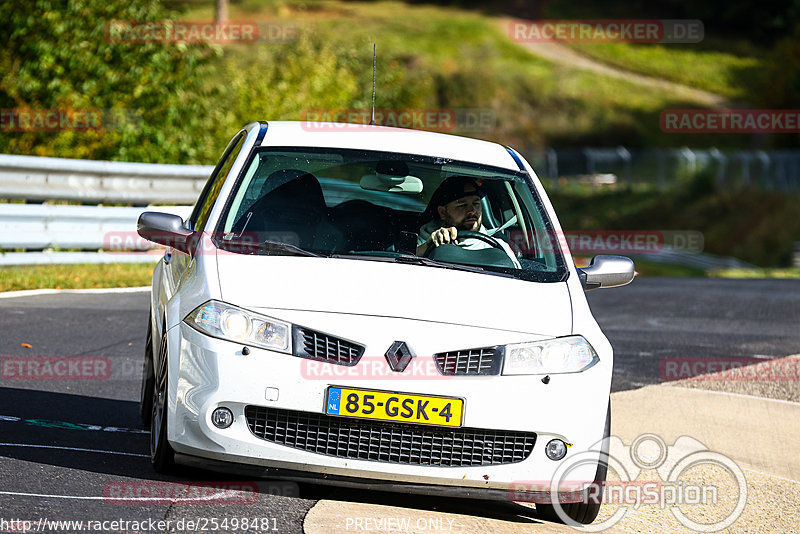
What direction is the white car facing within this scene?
toward the camera

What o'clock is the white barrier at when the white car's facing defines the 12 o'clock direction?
The white barrier is roughly at 5 o'clock from the white car.

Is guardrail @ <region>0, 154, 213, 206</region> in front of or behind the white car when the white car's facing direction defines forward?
behind
